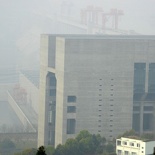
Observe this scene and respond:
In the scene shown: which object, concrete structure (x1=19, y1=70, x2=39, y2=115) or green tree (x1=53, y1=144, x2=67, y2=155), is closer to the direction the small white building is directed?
the green tree

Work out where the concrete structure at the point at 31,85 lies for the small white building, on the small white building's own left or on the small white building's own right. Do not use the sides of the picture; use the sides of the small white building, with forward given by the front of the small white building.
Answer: on the small white building's own right

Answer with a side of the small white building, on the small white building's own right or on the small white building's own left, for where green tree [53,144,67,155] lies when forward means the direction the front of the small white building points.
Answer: on the small white building's own right

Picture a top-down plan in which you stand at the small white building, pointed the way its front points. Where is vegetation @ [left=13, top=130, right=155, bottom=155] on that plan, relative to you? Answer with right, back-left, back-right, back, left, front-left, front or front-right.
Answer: right

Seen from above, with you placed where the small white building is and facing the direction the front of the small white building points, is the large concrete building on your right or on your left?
on your right

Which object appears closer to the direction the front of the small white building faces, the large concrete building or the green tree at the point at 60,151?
the green tree

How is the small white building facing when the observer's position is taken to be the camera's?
facing the viewer and to the left of the viewer
